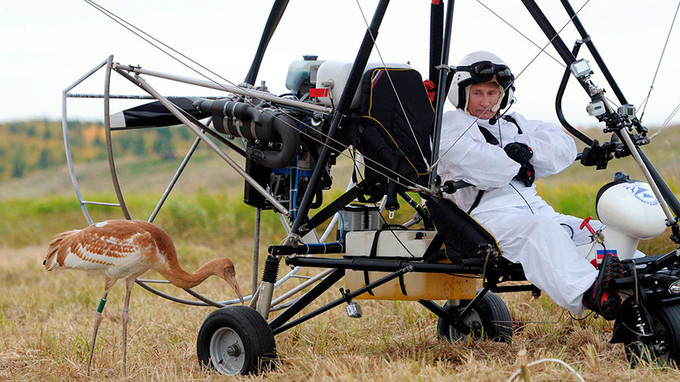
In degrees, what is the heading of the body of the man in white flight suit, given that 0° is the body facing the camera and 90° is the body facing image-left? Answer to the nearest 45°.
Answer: approximately 315°

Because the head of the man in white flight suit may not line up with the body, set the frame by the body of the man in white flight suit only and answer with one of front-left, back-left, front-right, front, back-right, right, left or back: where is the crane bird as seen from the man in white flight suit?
back-right

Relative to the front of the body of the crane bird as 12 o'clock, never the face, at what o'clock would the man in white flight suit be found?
The man in white flight suit is roughly at 1 o'clock from the crane bird.

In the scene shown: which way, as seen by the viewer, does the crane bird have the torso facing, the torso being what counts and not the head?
to the viewer's right

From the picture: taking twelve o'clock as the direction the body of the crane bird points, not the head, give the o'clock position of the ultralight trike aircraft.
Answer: The ultralight trike aircraft is roughly at 1 o'clock from the crane bird.
